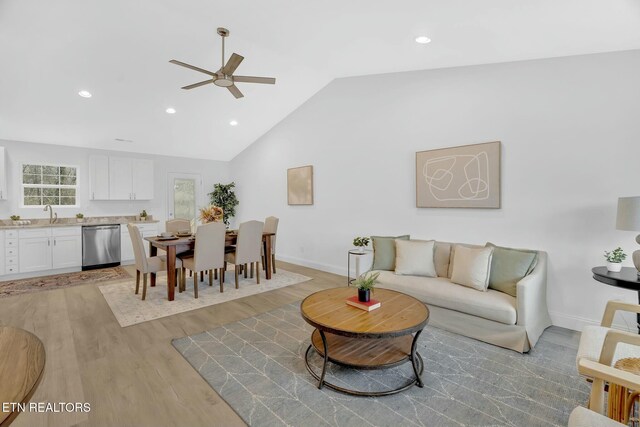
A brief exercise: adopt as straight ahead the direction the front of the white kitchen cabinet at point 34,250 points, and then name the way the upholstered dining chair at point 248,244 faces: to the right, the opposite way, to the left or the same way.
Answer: the opposite way

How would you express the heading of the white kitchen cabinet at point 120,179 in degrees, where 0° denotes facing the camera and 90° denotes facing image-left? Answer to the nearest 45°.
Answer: approximately 0°

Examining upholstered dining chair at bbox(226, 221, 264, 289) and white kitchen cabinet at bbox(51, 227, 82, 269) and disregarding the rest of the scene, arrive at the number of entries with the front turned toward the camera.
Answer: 1

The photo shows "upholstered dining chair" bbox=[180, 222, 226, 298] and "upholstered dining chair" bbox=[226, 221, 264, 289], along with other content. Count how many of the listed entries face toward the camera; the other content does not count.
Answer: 0

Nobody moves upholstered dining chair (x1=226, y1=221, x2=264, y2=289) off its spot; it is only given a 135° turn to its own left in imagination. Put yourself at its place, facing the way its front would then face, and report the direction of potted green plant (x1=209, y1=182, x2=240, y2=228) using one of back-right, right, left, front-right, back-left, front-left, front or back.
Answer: back

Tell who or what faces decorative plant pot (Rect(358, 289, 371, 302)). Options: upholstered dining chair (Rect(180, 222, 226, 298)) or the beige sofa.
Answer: the beige sofa

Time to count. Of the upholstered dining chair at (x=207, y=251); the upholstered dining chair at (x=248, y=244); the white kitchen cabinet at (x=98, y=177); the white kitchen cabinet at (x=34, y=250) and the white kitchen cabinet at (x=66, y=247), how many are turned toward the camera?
3

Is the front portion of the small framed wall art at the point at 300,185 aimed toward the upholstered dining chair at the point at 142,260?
yes

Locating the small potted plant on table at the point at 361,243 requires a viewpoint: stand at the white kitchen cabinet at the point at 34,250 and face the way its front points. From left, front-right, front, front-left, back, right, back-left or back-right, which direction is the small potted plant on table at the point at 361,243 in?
front-left

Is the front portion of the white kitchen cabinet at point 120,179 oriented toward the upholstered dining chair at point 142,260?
yes
